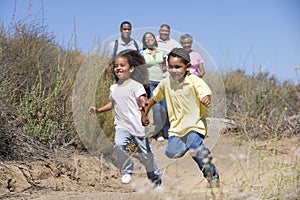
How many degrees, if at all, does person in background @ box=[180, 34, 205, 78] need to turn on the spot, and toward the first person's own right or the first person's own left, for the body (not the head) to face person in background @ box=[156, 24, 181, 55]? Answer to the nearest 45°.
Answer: approximately 45° to the first person's own right

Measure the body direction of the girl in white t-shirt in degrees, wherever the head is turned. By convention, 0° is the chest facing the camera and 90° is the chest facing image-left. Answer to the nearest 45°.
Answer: approximately 45°

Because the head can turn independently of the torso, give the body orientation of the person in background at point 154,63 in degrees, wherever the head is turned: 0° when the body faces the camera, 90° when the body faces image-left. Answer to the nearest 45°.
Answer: approximately 0°

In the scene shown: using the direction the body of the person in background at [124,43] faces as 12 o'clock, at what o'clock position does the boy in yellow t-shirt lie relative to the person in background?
The boy in yellow t-shirt is roughly at 11 o'clock from the person in background.

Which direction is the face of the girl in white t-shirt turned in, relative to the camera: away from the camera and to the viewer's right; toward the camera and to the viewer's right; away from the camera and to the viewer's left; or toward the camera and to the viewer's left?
toward the camera and to the viewer's left

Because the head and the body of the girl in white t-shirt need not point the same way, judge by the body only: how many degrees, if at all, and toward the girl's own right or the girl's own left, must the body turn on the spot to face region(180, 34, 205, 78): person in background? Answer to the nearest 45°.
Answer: approximately 180°

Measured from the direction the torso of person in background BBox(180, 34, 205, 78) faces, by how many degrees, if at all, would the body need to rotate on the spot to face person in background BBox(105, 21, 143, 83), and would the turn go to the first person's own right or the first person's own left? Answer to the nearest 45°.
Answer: approximately 90° to the first person's own right
